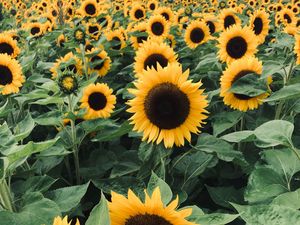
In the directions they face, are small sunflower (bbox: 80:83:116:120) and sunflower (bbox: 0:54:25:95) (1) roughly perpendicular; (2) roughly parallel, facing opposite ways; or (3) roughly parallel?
roughly parallel

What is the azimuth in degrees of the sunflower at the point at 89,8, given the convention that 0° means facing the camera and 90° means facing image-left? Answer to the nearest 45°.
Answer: approximately 0°

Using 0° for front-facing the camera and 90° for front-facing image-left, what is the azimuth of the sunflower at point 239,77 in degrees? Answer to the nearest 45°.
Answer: approximately 0°

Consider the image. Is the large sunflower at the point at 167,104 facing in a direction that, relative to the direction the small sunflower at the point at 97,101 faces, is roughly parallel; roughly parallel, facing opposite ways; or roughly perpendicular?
roughly parallel

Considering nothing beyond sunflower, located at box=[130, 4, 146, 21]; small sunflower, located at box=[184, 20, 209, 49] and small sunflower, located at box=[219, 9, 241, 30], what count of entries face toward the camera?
3

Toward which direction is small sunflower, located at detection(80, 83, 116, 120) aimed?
toward the camera

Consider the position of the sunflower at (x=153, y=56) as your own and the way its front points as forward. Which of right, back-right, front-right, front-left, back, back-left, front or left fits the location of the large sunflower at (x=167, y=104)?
front

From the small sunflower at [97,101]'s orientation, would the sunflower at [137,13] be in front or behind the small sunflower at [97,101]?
behind

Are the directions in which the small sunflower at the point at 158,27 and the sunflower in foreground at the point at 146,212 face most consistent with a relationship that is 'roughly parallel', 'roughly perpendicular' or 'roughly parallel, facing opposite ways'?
roughly parallel

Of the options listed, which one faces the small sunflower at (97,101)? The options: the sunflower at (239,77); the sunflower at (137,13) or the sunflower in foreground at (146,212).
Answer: the sunflower at (137,13)

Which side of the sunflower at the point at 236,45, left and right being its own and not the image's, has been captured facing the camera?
front

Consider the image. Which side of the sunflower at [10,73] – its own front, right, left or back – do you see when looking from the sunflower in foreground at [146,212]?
front

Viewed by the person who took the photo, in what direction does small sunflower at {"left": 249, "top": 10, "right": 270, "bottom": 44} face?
facing the viewer and to the left of the viewer

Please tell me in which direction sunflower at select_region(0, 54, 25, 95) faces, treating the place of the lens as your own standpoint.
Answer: facing the viewer

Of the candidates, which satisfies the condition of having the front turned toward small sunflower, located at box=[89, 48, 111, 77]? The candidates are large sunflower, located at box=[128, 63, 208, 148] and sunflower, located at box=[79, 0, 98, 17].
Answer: the sunflower

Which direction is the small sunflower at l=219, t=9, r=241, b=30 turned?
toward the camera

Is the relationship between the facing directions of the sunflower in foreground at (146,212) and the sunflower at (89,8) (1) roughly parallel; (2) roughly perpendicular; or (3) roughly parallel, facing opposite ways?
roughly parallel
